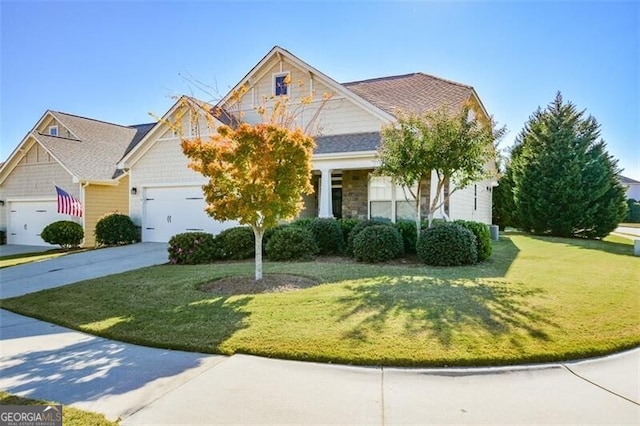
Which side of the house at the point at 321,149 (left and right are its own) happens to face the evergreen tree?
left

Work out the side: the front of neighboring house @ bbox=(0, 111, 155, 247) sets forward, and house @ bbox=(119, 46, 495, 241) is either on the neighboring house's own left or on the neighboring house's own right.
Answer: on the neighboring house's own left

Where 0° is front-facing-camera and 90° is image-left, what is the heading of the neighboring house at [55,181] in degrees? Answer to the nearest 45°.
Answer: approximately 45°

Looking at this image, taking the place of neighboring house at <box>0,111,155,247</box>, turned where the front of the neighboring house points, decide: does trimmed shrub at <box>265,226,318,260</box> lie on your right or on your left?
on your left

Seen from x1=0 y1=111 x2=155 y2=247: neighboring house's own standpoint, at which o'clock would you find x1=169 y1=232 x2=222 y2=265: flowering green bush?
The flowering green bush is roughly at 10 o'clock from the neighboring house.

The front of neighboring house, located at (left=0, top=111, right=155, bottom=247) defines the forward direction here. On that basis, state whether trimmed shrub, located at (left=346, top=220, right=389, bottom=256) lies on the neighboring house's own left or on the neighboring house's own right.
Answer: on the neighboring house's own left

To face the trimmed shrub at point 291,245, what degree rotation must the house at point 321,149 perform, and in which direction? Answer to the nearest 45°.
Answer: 0° — it already faces it

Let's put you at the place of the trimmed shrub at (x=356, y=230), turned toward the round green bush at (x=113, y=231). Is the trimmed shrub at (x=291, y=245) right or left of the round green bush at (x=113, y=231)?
left

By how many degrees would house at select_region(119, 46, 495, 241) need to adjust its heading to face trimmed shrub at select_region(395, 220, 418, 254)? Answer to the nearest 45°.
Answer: approximately 45° to its left

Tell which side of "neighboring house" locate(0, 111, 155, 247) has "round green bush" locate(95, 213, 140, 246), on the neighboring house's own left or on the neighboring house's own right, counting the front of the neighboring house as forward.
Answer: on the neighboring house's own left

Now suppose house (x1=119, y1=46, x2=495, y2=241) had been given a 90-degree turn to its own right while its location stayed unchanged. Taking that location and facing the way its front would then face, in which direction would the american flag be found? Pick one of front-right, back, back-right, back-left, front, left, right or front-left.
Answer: front

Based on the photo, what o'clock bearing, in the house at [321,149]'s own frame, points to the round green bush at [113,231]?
The round green bush is roughly at 3 o'clock from the house.

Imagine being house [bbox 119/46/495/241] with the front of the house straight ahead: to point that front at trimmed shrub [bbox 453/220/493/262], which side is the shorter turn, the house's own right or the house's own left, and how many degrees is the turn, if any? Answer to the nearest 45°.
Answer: approximately 45° to the house's own left
